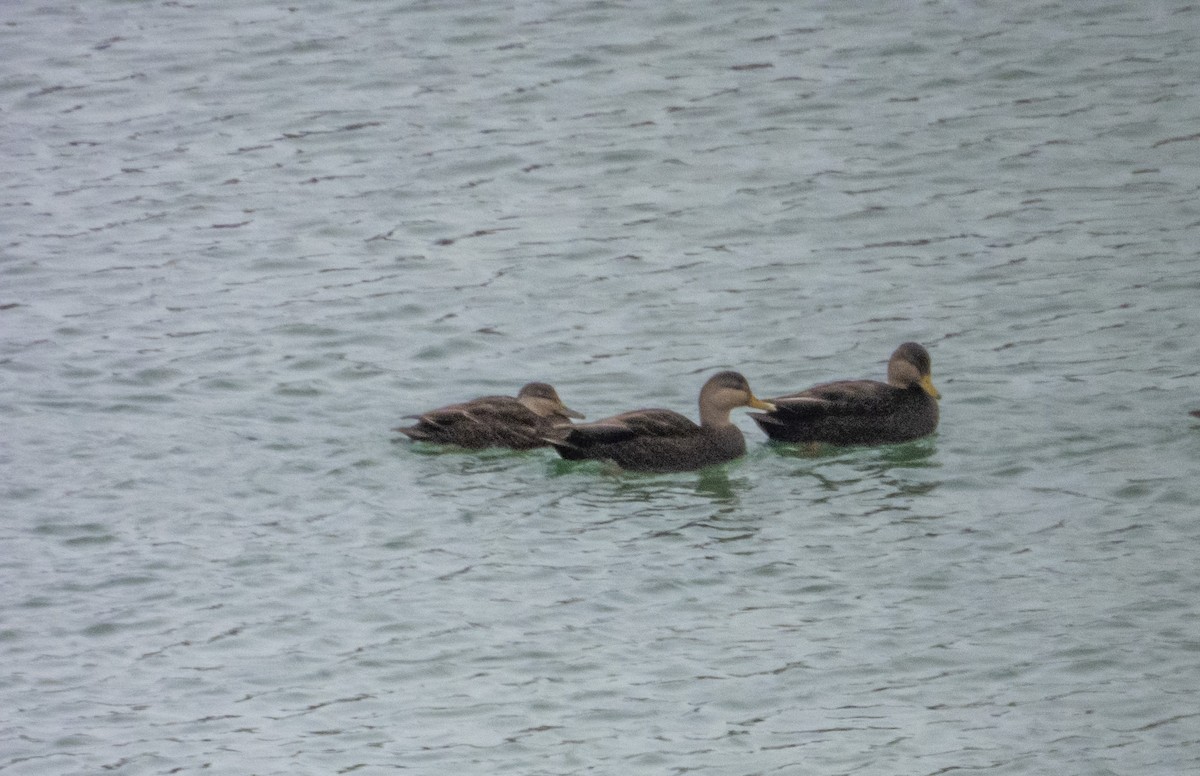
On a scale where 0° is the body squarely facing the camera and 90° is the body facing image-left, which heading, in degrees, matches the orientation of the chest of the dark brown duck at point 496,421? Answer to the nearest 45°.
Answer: approximately 270°

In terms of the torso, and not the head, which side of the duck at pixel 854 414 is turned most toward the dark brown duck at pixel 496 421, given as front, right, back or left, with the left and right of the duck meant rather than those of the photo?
back

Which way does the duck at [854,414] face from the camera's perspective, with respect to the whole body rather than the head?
to the viewer's right

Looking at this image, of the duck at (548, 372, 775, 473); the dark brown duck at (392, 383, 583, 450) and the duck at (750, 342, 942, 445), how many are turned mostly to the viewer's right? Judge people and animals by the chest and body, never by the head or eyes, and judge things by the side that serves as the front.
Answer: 3

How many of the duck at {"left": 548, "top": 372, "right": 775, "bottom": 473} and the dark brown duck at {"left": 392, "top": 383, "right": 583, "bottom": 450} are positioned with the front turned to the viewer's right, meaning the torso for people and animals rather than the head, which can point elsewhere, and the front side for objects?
2

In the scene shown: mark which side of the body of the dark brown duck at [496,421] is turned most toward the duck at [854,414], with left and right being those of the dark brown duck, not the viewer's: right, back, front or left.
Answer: front

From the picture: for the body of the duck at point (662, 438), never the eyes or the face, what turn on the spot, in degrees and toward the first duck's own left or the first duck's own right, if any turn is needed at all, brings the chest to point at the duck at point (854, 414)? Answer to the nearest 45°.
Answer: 0° — it already faces it

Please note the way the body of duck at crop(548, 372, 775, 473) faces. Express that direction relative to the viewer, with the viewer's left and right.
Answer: facing to the right of the viewer

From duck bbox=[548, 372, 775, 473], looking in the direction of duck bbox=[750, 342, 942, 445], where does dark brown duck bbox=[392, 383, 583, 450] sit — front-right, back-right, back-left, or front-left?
back-left

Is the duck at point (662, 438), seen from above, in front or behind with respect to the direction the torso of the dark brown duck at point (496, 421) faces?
in front

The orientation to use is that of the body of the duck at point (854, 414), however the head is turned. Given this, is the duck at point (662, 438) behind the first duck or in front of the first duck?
behind

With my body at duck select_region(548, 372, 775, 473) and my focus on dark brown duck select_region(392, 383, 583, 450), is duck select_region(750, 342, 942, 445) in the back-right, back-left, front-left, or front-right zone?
back-right
